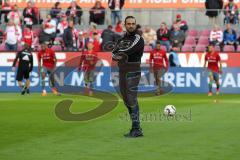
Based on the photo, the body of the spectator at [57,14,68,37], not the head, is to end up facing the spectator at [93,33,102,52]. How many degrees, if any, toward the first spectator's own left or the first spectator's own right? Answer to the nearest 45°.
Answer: approximately 90° to the first spectator's own left

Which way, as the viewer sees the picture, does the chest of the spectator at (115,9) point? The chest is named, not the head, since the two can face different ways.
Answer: toward the camera

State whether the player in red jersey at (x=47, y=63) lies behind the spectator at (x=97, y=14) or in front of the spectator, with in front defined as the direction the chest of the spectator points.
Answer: in front

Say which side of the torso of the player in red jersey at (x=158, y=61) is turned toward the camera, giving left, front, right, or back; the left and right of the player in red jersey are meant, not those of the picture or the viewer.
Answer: front

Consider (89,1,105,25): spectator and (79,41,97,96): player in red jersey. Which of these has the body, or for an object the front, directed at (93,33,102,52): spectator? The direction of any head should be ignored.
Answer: (89,1,105,25): spectator

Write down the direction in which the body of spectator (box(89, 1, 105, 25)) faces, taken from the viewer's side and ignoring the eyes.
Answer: toward the camera

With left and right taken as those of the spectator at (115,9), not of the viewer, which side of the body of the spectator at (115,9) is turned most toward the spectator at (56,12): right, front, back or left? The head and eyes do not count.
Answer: right

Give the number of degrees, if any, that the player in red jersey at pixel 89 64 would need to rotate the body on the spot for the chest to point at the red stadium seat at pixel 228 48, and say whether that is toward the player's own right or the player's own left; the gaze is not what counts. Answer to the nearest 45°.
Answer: approximately 90° to the player's own left

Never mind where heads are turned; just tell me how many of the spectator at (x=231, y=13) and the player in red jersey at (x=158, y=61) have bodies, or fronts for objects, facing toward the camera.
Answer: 2
